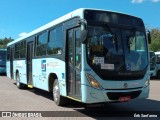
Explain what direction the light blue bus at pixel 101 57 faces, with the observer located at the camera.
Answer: facing the viewer and to the right of the viewer
